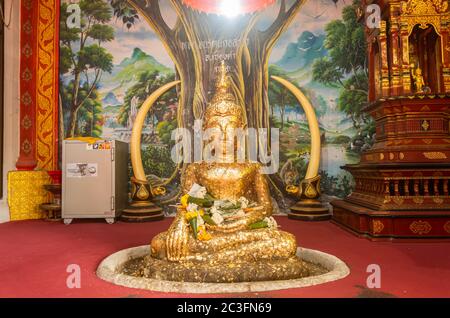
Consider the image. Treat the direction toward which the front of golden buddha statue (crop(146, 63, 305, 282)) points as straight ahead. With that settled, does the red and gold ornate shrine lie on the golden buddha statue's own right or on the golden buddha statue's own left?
on the golden buddha statue's own left

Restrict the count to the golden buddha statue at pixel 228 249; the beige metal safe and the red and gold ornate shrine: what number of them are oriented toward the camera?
3

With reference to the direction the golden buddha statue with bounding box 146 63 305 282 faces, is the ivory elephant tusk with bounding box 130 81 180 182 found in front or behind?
behind

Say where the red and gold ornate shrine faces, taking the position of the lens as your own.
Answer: facing the viewer

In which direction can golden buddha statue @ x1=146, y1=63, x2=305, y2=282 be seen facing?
toward the camera

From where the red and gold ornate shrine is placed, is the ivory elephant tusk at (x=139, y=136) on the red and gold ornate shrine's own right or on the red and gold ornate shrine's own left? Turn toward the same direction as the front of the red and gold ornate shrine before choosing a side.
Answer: on the red and gold ornate shrine's own right

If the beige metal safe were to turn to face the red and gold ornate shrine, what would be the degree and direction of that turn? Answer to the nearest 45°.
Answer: approximately 45° to its left

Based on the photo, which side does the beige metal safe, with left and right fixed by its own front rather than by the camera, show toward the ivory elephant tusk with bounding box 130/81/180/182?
left
